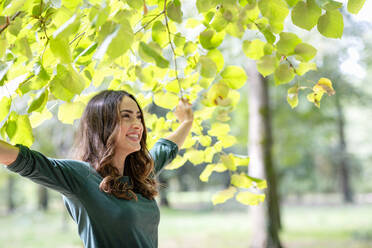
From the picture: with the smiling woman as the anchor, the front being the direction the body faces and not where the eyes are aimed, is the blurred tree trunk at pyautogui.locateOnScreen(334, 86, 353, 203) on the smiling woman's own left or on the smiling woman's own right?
on the smiling woman's own left

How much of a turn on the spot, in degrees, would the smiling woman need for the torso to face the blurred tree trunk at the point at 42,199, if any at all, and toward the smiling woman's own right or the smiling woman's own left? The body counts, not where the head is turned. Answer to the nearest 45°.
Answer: approximately 135° to the smiling woman's own left

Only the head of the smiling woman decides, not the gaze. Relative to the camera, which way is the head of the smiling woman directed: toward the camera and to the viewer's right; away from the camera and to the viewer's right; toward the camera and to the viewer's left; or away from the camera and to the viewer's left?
toward the camera and to the viewer's right

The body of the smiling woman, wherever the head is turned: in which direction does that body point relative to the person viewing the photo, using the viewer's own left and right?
facing the viewer and to the right of the viewer
